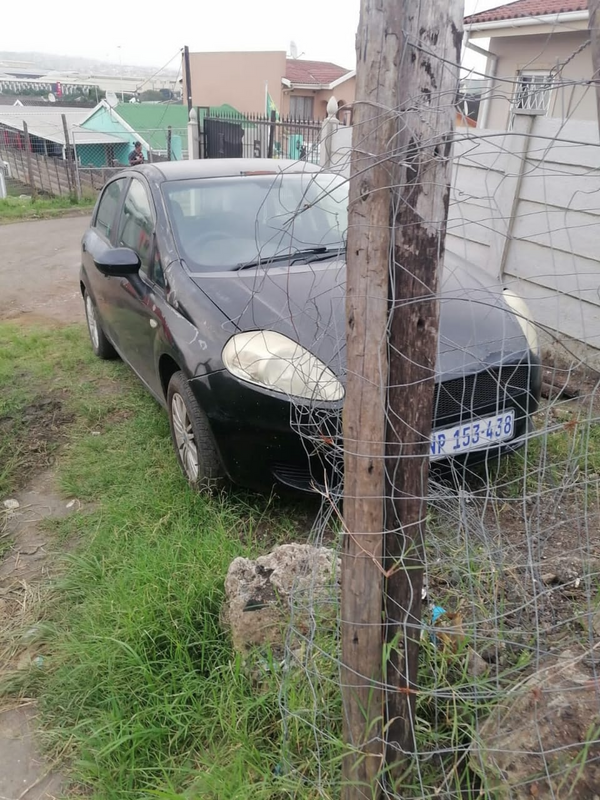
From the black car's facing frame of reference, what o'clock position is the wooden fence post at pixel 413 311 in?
The wooden fence post is roughly at 1 o'clock from the black car.

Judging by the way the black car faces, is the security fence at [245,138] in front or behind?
behind

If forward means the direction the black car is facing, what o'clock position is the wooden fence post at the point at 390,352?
The wooden fence post is roughly at 1 o'clock from the black car.

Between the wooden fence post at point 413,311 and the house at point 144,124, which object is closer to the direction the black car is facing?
the wooden fence post

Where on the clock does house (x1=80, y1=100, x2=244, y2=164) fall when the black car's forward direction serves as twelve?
The house is roughly at 7 o'clock from the black car.

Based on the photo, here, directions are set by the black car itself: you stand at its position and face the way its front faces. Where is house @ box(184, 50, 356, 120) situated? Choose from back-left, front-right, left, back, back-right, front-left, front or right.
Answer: back-left

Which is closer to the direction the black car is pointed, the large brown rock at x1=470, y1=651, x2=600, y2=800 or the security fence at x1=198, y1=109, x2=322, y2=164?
the large brown rock

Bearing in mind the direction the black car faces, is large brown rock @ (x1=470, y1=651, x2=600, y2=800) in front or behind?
in front

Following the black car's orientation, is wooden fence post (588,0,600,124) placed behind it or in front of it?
in front

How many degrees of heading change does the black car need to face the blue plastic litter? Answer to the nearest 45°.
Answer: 0° — it already faces it
